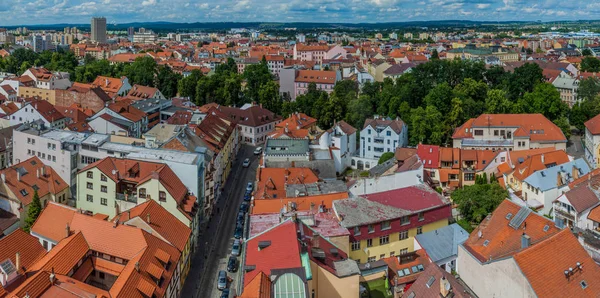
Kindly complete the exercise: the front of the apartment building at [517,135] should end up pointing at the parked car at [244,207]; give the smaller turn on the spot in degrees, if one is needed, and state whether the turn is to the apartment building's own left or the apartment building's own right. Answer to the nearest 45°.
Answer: approximately 45° to the apartment building's own right

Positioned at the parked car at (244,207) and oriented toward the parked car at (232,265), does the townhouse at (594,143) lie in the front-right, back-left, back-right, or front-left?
back-left

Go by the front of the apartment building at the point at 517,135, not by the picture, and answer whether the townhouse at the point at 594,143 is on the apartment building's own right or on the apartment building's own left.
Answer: on the apartment building's own left

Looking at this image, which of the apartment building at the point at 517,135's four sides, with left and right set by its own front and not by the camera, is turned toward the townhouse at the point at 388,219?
front

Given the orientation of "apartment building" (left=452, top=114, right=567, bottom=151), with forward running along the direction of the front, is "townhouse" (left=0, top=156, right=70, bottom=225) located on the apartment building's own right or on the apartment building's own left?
on the apartment building's own right

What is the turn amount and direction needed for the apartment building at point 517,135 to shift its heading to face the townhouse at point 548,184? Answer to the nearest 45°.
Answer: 0° — it already faces it

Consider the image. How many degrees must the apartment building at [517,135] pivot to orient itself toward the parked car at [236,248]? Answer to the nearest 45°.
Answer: approximately 45° to its right

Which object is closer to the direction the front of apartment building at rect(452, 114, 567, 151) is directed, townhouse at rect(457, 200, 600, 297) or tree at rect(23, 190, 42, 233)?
the townhouse

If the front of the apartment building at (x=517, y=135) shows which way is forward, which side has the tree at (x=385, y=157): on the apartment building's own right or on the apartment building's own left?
on the apartment building's own right

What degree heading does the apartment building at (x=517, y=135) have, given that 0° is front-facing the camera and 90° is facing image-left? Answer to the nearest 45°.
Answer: approximately 0°

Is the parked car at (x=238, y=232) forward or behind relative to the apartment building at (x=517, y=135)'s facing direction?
forward
